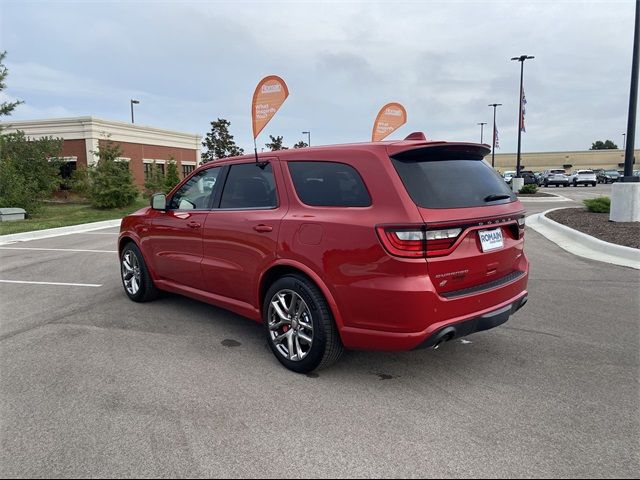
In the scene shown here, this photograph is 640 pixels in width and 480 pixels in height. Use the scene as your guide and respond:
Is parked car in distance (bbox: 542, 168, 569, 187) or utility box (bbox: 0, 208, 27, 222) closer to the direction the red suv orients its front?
the utility box

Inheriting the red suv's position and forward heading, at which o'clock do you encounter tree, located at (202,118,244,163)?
The tree is roughly at 1 o'clock from the red suv.

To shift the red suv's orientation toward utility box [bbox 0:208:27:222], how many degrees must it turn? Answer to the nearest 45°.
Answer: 0° — it already faces it

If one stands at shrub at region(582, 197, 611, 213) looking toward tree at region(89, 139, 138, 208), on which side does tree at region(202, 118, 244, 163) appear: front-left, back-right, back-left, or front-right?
front-right

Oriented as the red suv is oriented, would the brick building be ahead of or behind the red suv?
ahead

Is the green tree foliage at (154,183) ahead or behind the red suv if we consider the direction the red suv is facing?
ahead

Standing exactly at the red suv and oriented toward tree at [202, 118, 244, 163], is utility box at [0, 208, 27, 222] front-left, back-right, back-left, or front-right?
front-left

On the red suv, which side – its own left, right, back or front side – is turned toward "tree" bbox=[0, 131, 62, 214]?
front

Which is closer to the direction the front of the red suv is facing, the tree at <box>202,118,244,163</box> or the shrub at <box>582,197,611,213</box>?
the tree

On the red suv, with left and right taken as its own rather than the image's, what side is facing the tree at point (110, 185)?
front

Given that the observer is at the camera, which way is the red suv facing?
facing away from the viewer and to the left of the viewer

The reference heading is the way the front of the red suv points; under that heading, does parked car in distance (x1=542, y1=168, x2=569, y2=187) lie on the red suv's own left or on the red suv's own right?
on the red suv's own right

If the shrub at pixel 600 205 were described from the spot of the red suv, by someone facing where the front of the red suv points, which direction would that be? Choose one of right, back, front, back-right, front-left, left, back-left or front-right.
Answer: right

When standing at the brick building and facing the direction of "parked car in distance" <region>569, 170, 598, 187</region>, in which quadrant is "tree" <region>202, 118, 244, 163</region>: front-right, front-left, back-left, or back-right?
front-left
